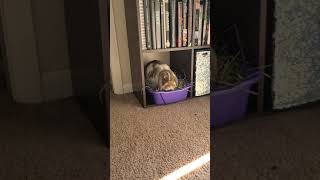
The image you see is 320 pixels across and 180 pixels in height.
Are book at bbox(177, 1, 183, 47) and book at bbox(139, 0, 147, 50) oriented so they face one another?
no

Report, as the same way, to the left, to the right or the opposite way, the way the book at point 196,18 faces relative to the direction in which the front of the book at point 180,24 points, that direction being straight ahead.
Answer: the same way

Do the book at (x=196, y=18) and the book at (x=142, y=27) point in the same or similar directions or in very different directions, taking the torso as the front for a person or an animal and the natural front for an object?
same or similar directions

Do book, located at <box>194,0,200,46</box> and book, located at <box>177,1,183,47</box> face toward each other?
no

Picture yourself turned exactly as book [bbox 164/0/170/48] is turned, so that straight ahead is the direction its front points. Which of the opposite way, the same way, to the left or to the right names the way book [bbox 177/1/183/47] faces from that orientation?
the same way

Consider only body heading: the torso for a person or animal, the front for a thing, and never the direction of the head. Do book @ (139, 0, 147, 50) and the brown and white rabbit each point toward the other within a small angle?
no
